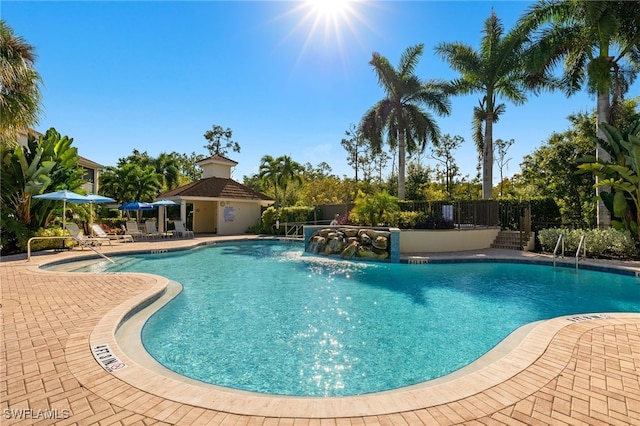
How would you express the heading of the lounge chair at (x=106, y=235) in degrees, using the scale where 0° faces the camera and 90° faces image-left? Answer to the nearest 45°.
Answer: approximately 270°

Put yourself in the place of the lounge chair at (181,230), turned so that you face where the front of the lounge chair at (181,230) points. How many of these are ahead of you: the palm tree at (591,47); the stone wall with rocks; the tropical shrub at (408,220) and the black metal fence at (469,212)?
4

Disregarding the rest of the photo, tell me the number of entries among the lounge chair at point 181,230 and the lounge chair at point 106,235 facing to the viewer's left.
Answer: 0

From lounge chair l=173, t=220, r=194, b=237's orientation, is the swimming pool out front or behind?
out front

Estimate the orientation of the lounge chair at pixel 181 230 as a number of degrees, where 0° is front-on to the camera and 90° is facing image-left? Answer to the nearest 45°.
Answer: approximately 315°

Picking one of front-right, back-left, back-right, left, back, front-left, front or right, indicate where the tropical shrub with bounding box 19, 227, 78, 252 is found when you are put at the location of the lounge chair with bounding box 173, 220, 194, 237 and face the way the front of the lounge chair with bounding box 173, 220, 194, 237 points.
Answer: right

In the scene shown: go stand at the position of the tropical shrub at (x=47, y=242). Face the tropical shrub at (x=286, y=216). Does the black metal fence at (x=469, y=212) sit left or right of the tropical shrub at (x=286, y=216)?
right

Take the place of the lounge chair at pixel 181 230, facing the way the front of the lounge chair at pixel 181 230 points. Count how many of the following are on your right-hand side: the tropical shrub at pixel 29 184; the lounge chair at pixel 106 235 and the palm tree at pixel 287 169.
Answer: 2

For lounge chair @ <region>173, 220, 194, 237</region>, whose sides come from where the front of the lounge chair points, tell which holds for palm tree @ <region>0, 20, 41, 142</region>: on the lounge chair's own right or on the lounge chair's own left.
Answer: on the lounge chair's own right

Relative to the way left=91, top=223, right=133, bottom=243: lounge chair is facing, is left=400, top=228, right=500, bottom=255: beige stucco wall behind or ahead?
ahead

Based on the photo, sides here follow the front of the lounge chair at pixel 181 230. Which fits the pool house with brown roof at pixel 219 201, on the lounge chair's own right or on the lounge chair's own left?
on the lounge chair's own left

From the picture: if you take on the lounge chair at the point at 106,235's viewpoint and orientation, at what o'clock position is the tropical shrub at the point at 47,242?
The tropical shrub is roughly at 4 o'clock from the lounge chair.

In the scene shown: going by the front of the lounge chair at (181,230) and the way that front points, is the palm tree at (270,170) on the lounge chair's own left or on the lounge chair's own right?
on the lounge chair's own left
